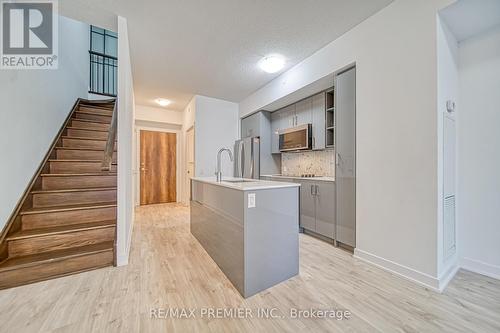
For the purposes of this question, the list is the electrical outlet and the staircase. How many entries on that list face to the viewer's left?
0

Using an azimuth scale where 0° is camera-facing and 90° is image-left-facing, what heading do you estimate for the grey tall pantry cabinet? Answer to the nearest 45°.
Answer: approximately 45°

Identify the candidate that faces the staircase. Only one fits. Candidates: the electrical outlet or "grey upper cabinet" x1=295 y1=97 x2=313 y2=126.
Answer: the grey upper cabinet

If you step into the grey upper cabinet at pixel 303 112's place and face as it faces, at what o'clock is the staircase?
The staircase is roughly at 12 o'clock from the grey upper cabinet.

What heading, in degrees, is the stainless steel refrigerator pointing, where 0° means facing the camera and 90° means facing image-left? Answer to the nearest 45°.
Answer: approximately 45°

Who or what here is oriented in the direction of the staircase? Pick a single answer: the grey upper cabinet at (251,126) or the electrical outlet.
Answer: the grey upper cabinet

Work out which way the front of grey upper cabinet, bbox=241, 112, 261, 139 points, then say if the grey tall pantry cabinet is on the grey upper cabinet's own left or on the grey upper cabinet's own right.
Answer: on the grey upper cabinet's own left

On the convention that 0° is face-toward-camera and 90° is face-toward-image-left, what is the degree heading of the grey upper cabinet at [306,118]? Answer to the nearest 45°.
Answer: approximately 45°

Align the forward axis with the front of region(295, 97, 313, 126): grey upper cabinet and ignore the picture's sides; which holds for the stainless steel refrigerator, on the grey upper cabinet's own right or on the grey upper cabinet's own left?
on the grey upper cabinet's own right

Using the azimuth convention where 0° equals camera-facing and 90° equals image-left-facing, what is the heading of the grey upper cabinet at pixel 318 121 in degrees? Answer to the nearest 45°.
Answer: approximately 45°

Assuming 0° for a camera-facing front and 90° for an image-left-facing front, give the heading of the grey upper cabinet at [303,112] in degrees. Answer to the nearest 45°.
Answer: approximately 45°
